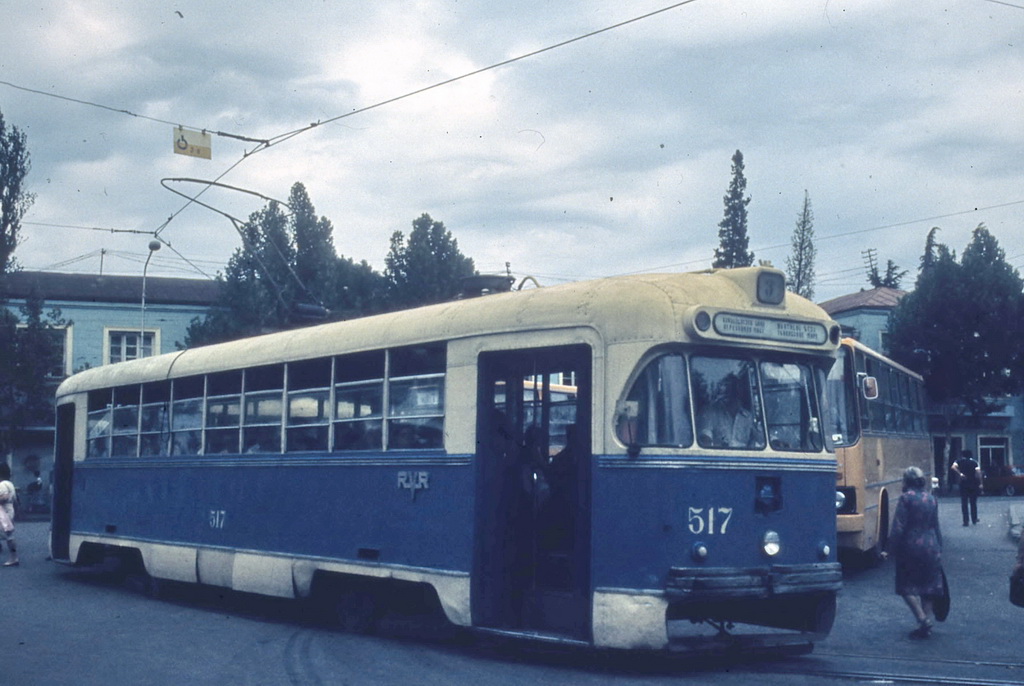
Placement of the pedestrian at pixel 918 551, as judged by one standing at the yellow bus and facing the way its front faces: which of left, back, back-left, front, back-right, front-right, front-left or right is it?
front-left

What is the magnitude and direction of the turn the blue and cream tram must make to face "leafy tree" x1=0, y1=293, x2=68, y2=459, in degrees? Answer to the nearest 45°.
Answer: approximately 180°

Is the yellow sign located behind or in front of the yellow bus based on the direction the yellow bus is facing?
in front

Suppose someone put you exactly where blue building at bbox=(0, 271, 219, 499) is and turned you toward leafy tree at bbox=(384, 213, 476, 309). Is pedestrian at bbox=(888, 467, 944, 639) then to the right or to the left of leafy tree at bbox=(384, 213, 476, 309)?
right

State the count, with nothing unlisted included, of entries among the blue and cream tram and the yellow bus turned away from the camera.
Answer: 0

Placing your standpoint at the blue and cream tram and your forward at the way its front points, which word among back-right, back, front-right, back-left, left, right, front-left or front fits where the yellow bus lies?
left

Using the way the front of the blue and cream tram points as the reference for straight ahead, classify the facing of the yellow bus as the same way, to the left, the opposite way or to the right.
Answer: to the right

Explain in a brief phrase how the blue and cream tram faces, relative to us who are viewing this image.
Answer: facing the viewer and to the right of the viewer

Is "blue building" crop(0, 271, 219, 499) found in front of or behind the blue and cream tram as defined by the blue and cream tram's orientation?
behind

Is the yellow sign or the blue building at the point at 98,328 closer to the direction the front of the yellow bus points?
the yellow sign

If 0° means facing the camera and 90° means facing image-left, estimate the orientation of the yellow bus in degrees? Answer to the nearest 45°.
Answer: approximately 45°
